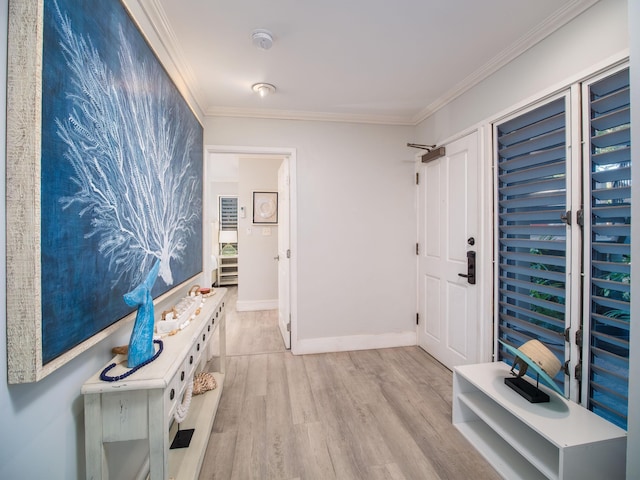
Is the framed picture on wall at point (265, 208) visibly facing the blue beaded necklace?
yes

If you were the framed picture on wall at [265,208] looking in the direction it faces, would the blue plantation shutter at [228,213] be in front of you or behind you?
behind

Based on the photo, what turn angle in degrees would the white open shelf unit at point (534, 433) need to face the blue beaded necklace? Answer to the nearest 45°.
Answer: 0° — it already faces it

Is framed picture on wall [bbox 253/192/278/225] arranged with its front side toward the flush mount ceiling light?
yes

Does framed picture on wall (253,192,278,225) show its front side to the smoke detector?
yes

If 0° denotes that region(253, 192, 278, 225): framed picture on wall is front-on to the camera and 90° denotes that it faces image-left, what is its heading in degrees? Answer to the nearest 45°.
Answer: approximately 0°

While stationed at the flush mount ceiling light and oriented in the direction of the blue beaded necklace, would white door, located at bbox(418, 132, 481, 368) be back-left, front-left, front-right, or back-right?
back-left

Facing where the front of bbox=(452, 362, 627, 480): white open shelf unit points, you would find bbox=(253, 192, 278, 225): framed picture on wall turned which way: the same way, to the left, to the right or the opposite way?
to the left
